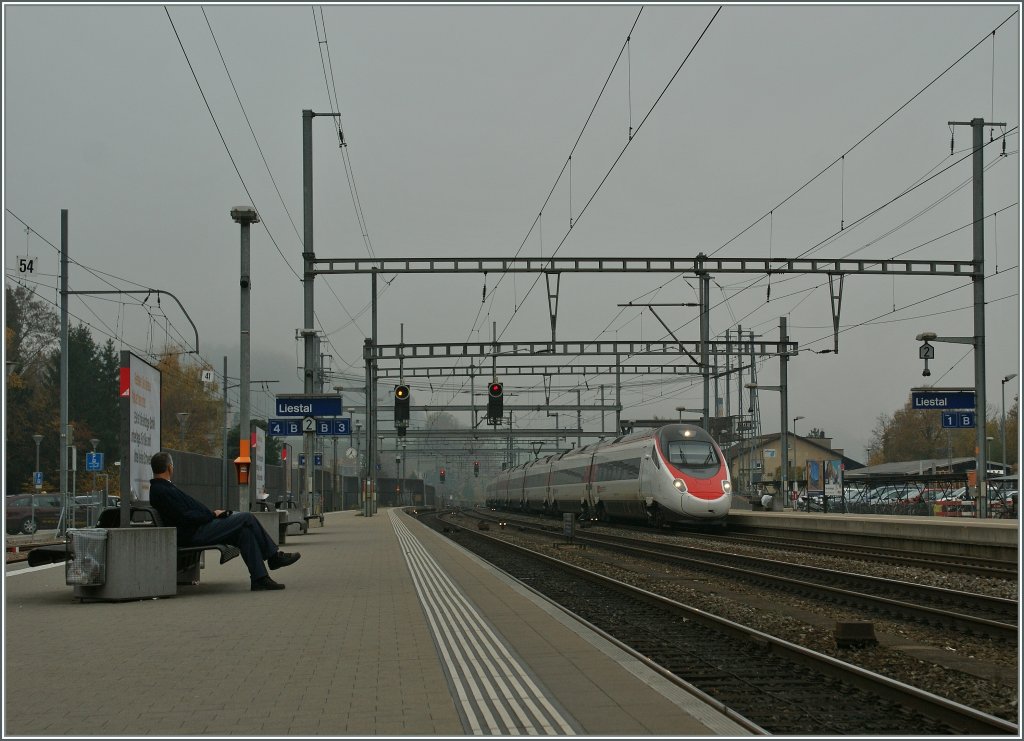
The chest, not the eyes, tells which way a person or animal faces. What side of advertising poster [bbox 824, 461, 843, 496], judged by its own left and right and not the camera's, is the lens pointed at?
front

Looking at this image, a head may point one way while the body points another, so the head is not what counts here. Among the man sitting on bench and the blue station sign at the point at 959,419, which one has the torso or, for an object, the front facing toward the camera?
the blue station sign

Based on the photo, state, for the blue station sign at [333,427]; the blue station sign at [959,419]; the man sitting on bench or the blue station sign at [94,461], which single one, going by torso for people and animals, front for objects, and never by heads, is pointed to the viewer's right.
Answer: the man sitting on bench

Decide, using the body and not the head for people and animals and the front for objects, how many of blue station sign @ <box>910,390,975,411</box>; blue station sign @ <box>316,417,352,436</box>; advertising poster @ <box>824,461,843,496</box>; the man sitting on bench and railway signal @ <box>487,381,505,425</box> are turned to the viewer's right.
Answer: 1

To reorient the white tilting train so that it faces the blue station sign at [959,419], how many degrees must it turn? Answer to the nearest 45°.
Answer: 0° — it already faces it

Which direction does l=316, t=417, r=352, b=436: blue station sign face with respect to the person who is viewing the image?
facing the viewer

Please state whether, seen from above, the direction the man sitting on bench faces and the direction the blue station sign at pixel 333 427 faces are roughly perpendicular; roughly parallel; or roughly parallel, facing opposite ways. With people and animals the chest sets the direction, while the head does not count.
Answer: roughly perpendicular

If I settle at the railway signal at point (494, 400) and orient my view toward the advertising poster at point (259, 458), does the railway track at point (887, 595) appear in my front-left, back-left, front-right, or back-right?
front-left

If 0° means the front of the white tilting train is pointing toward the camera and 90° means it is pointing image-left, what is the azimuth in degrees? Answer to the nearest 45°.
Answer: approximately 315°

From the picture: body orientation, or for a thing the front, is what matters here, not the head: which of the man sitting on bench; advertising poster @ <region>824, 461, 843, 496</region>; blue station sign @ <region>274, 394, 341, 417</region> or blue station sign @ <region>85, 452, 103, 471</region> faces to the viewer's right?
the man sitting on bench

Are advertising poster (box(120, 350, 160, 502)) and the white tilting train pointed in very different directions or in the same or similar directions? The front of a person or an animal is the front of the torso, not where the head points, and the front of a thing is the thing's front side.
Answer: same or similar directions

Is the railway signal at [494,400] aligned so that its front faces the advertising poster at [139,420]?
yes
